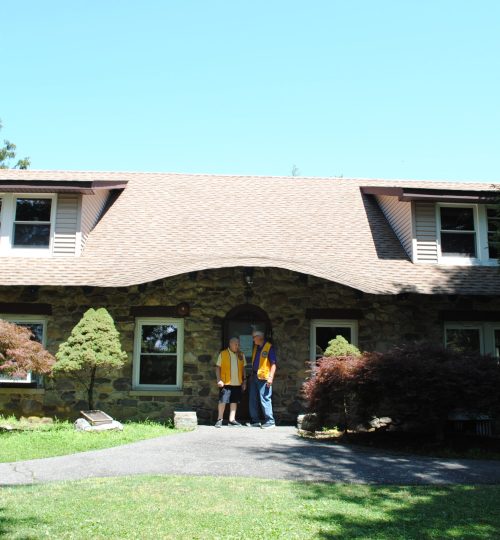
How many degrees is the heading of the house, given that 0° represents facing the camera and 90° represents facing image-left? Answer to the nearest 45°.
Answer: approximately 0°

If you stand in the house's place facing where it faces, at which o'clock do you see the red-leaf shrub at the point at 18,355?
The red-leaf shrub is roughly at 2 o'clock from the house.

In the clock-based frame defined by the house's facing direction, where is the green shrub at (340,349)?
The green shrub is roughly at 10 o'clock from the house.

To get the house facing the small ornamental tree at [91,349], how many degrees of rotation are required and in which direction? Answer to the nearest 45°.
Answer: approximately 45° to its right
